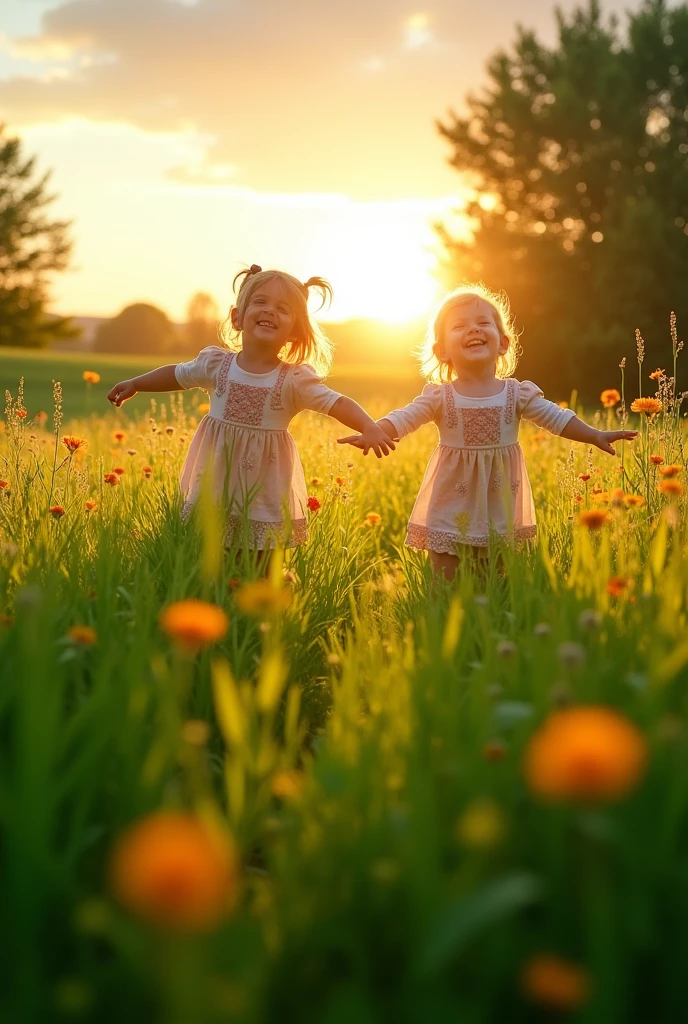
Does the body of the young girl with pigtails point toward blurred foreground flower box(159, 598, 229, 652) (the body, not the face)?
yes

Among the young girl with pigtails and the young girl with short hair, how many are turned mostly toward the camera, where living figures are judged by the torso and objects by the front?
2

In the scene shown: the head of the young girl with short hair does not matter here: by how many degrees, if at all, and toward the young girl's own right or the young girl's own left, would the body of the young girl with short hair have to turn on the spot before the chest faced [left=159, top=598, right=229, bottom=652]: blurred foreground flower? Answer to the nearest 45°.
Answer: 0° — they already face it

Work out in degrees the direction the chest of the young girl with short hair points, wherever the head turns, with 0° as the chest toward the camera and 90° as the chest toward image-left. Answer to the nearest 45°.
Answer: approximately 0°

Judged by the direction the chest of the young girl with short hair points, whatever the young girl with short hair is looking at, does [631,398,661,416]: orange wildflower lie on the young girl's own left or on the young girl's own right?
on the young girl's own left

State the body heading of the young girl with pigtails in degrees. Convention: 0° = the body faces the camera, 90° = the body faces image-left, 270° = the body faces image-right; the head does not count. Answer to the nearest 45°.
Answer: approximately 0°

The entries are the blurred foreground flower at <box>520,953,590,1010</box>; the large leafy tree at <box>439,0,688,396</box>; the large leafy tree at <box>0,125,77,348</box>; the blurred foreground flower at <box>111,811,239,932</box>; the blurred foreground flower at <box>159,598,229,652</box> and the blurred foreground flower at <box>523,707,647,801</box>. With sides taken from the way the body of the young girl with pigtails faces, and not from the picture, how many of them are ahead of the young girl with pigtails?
4

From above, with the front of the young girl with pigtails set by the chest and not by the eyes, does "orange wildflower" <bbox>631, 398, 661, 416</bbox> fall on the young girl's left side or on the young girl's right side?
on the young girl's left side

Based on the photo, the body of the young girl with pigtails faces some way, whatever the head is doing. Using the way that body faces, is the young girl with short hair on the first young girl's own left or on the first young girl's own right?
on the first young girl's own left
